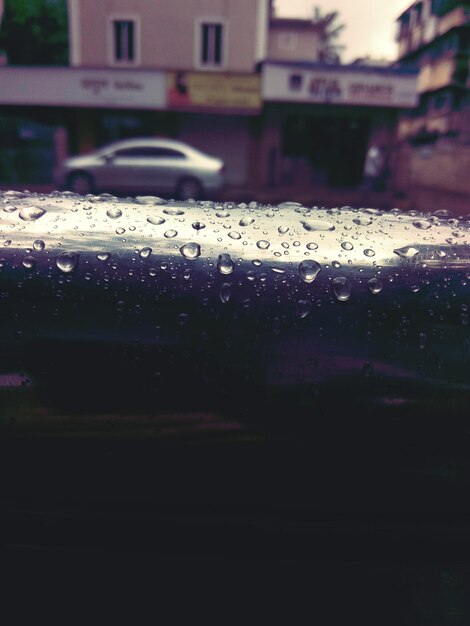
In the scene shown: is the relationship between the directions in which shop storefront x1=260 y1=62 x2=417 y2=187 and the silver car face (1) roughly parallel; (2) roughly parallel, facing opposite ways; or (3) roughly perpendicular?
roughly perpendicular

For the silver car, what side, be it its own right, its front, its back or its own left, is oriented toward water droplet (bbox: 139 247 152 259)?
left

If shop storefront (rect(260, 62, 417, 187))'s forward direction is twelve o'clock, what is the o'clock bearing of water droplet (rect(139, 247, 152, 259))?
The water droplet is roughly at 12 o'clock from the shop storefront.

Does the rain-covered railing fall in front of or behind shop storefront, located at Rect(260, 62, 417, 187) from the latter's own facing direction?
in front

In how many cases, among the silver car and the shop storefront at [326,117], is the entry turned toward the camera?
1

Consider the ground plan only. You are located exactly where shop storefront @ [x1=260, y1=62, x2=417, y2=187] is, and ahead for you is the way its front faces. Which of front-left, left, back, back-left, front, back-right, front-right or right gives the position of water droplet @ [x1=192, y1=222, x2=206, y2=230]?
front

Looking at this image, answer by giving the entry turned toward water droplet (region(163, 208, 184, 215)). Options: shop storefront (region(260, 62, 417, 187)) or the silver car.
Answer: the shop storefront

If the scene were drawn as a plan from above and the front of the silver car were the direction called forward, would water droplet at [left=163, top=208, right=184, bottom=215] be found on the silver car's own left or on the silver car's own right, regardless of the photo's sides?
on the silver car's own left

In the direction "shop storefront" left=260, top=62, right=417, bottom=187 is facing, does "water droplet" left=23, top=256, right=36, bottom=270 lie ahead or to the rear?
ahead

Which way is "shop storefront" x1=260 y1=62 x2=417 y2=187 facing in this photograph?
toward the camera

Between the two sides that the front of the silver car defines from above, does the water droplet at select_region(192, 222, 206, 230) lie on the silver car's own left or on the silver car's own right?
on the silver car's own left

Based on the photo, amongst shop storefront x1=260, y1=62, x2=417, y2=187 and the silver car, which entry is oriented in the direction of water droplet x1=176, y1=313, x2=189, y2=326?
the shop storefront

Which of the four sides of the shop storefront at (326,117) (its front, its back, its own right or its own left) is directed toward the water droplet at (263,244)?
front
